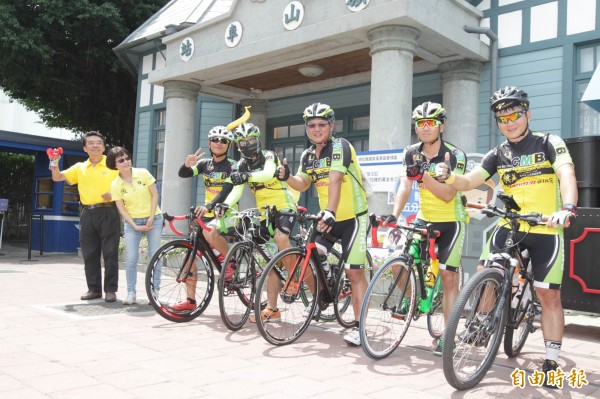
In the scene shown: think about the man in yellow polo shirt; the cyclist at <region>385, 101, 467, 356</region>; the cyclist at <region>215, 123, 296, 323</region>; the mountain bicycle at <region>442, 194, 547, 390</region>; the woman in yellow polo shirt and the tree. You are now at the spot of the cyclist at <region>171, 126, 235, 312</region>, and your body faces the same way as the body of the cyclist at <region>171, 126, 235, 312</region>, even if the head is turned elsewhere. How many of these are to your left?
3

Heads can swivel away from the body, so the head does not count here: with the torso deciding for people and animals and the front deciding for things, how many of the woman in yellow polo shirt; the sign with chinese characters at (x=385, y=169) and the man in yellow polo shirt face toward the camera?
3

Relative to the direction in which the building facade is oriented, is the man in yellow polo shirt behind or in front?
in front

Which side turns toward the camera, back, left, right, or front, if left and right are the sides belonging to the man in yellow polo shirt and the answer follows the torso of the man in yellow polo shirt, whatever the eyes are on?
front

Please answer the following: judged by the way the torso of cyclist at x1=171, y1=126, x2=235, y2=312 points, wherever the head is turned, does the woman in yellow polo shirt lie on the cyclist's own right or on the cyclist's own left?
on the cyclist's own right

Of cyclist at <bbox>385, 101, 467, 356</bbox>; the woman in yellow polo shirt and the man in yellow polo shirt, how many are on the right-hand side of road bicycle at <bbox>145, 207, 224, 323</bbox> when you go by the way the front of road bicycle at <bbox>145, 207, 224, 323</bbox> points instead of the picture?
2

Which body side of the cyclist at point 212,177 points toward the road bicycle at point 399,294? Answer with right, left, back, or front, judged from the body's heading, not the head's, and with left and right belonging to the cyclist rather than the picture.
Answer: left

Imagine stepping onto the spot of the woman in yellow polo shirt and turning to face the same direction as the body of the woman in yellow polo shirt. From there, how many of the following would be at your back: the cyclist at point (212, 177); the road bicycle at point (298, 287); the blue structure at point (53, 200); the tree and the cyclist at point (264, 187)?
2

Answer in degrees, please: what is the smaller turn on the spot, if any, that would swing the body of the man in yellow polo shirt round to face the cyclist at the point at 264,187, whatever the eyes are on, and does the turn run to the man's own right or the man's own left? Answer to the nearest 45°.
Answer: approximately 45° to the man's own left

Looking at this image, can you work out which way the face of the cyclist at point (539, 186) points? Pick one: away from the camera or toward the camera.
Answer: toward the camera

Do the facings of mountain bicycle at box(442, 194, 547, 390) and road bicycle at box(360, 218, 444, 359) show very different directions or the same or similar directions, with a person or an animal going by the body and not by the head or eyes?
same or similar directions

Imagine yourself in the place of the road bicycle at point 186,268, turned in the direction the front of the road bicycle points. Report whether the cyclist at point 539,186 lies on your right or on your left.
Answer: on your left

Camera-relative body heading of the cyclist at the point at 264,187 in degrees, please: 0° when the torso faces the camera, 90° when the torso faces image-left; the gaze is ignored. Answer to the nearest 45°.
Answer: approximately 45°

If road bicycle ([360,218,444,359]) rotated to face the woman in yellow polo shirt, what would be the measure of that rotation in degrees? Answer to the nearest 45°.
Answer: approximately 90° to its right

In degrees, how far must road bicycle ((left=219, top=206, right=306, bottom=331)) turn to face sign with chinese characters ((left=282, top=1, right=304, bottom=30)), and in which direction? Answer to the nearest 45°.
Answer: approximately 135° to its right

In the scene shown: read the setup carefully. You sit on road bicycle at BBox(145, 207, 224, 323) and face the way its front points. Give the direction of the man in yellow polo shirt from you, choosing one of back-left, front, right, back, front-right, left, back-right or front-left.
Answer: right

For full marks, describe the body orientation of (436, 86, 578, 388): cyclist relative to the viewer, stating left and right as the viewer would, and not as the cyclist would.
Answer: facing the viewer and to the left of the viewer

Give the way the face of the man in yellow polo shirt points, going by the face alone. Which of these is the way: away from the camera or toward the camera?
toward the camera
